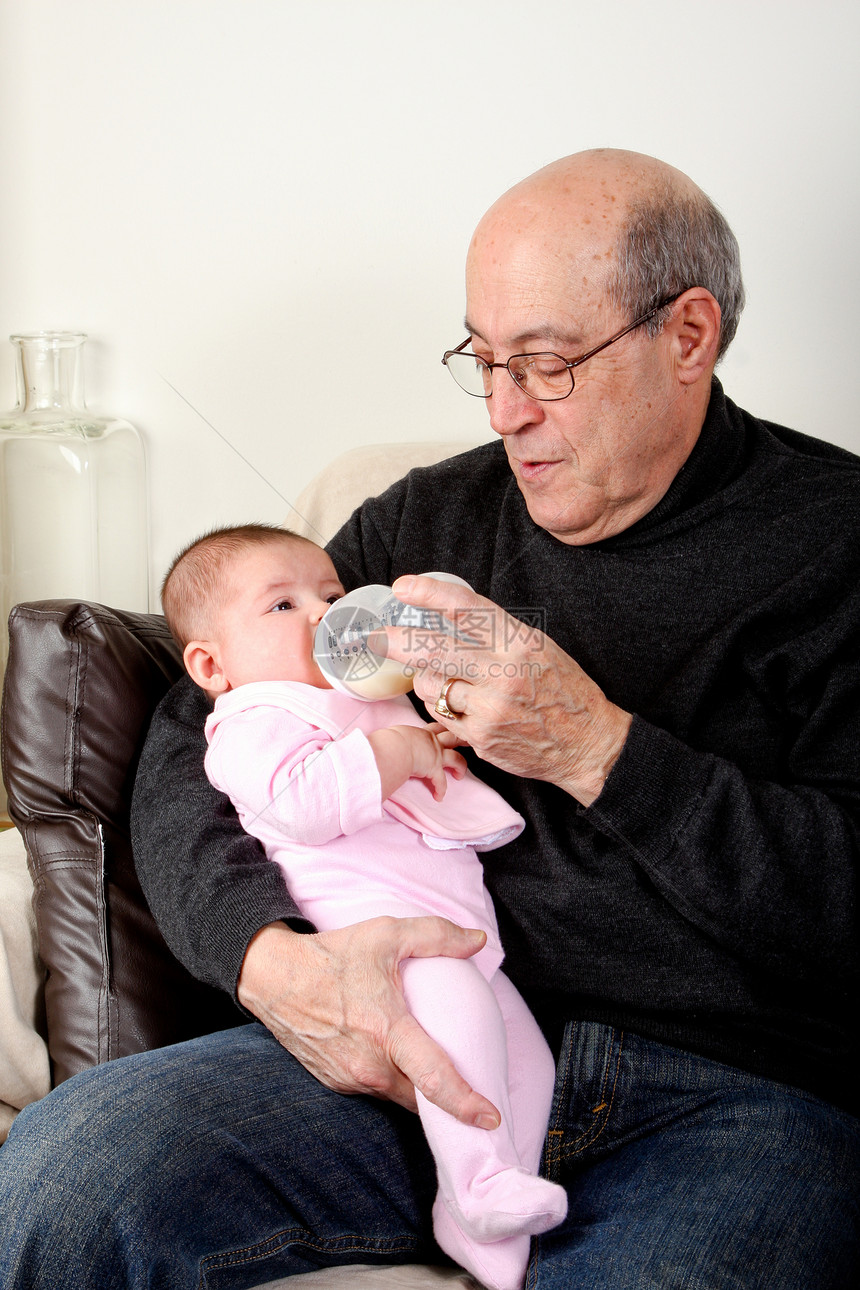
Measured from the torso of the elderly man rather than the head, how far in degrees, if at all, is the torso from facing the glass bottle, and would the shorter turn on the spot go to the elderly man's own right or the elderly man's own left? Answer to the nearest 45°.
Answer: approximately 90° to the elderly man's own right

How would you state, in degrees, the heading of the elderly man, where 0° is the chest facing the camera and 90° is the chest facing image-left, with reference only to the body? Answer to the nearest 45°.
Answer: approximately 45°

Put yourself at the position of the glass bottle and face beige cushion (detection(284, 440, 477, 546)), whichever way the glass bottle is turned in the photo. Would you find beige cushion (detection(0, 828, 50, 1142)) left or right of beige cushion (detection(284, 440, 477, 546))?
right

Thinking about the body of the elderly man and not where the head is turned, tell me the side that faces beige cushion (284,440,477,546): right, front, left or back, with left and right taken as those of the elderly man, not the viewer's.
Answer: back
